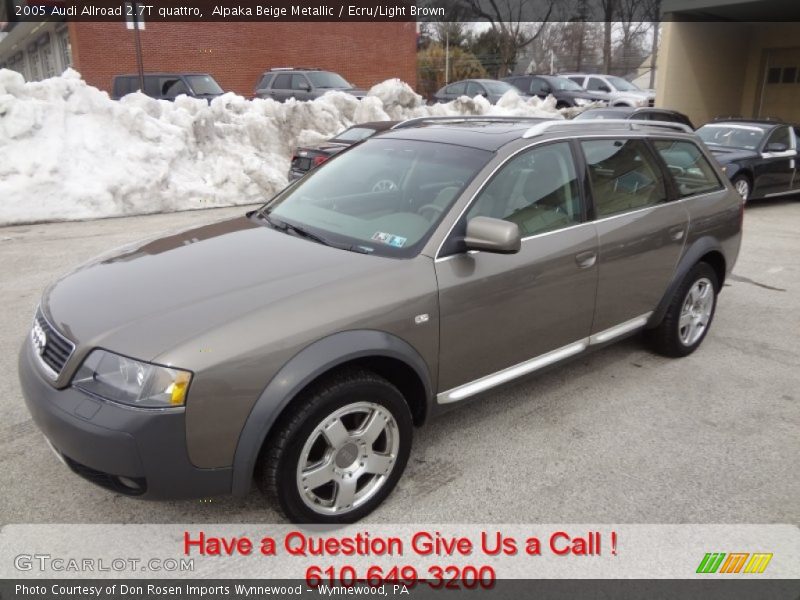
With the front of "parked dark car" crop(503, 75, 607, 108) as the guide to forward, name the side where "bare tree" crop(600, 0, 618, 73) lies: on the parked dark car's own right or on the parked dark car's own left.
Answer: on the parked dark car's own left

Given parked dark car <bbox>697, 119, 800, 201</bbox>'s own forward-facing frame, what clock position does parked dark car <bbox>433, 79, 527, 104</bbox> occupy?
parked dark car <bbox>433, 79, 527, 104</bbox> is roughly at 3 o'clock from parked dark car <bbox>697, 119, 800, 201</bbox>.

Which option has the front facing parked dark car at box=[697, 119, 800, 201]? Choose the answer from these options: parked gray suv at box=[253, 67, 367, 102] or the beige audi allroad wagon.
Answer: parked gray suv at box=[253, 67, 367, 102]

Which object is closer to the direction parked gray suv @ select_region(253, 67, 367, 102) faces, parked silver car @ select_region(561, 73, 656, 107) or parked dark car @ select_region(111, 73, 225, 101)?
the parked silver car

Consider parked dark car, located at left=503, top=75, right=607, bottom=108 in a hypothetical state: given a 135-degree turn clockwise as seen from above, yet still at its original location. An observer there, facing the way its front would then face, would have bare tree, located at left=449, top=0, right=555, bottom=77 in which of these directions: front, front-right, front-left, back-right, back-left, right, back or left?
right

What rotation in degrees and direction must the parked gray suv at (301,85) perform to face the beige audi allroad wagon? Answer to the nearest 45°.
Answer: approximately 45° to its right

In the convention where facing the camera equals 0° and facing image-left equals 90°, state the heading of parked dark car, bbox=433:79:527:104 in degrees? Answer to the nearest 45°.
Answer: approximately 315°
